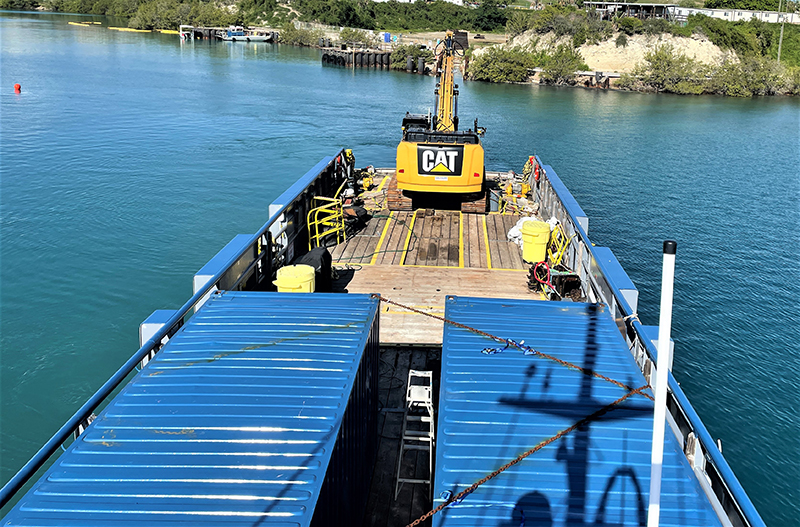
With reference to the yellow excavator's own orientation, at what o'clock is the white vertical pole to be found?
The white vertical pole is roughly at 6 o'clock from the yellow excavator.

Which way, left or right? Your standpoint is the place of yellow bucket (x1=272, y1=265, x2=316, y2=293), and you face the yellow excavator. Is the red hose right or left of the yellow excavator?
right

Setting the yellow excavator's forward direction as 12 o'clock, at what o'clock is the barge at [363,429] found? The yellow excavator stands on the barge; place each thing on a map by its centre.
The barge is roughly at 6 o'clock from the yellow excavator.

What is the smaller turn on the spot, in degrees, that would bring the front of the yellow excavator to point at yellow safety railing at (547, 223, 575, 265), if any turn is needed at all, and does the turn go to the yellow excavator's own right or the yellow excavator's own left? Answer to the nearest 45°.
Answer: approximately 135° to the yellow excavator's own right

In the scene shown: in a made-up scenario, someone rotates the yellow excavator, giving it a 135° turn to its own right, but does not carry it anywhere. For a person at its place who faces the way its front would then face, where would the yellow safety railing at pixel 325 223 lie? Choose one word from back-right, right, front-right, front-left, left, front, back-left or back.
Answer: right

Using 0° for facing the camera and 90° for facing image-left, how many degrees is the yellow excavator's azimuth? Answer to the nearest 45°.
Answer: approximately 180°

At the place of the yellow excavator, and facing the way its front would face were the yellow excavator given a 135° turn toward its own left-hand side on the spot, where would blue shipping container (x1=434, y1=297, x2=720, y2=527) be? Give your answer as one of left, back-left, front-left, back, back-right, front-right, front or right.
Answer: front-left

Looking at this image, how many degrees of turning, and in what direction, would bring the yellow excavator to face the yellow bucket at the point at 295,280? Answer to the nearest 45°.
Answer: approximately 180°

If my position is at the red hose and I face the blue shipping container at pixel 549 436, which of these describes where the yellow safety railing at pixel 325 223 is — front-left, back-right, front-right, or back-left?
back-right
